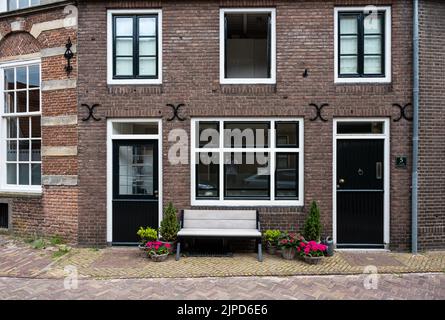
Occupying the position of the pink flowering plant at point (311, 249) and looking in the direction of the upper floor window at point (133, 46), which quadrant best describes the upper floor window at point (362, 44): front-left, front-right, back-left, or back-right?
back-right

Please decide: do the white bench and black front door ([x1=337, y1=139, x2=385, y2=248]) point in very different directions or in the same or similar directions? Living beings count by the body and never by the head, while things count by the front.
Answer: same or similar directions

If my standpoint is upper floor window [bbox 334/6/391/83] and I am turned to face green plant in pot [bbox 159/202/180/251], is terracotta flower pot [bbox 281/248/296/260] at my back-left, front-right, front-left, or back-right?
front-left

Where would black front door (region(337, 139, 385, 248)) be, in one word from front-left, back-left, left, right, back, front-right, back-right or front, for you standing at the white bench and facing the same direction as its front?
left

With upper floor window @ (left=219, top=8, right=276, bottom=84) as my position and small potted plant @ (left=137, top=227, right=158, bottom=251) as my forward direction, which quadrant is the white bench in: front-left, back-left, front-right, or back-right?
front-left

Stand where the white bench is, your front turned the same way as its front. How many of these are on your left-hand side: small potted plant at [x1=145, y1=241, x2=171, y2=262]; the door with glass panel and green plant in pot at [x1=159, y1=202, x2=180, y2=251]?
0

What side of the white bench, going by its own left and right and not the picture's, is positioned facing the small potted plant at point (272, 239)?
left

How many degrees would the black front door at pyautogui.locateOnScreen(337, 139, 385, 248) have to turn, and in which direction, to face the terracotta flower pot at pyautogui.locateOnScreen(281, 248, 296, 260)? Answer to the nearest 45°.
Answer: approximately 45° to its right

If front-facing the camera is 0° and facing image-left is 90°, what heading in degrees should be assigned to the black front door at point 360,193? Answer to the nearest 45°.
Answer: approximately 0°

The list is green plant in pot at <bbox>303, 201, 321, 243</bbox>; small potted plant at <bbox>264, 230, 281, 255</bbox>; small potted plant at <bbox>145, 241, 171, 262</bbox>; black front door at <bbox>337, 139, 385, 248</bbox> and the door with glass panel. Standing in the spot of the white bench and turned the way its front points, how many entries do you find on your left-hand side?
3

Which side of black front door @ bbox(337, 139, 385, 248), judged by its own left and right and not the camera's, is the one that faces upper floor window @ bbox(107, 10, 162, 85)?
right

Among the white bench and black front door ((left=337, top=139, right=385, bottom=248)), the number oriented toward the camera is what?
2

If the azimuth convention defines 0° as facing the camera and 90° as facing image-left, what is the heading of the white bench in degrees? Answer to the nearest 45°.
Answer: approximately 0°
